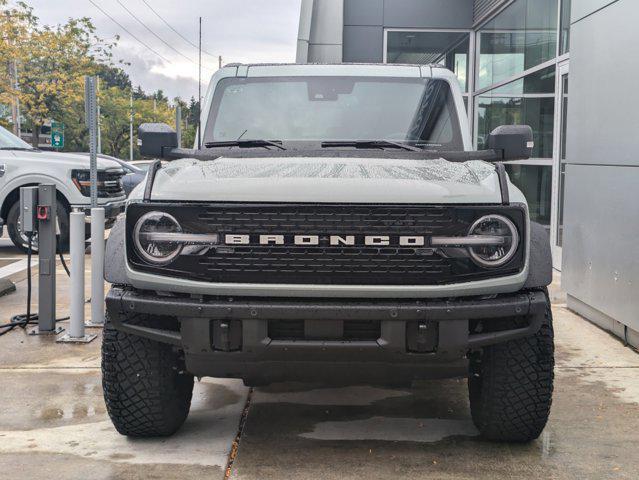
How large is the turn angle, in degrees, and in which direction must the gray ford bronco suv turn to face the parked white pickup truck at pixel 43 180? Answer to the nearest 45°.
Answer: approximately 135° to its right

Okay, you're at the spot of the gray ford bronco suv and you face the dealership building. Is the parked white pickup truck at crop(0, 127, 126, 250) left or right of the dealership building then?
left

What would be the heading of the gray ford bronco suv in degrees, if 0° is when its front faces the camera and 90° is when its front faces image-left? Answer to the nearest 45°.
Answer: approximately 0°

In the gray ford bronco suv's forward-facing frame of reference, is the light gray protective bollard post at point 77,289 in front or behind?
behind

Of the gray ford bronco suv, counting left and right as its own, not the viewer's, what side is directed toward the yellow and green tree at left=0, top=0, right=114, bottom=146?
back

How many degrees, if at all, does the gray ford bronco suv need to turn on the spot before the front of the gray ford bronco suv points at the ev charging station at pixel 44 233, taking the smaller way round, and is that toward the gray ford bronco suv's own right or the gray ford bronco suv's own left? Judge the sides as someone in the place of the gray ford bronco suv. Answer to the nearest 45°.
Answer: approximately 135° to the gray ford bronco suv's own right
